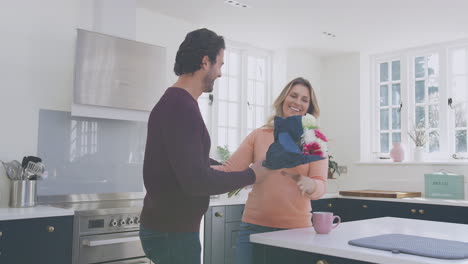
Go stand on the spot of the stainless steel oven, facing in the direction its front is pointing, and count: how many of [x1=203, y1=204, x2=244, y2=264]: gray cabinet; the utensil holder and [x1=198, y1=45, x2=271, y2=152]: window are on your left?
2

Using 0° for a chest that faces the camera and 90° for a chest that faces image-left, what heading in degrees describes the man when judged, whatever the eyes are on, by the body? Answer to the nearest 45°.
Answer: approximately 270°

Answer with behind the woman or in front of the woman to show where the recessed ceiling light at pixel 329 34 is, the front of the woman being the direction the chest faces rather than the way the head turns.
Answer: behind

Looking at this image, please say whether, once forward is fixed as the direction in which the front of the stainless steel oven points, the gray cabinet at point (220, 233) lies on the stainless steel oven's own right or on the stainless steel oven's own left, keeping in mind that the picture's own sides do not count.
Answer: on the stainless steel oven's own left

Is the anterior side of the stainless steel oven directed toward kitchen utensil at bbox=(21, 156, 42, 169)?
no

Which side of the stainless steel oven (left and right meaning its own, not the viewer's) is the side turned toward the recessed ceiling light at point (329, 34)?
left

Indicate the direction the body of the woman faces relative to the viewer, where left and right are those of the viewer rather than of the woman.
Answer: facing the viewer

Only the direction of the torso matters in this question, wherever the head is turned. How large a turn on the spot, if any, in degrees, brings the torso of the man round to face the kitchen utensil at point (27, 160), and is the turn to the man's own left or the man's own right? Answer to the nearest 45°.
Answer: approximately 135° to the man's own left

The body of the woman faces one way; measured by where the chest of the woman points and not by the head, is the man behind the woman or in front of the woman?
in front

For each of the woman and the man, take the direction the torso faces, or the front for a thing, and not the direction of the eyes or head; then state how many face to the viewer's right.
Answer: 1

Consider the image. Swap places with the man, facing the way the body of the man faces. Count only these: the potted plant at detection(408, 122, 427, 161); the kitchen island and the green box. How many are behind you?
0

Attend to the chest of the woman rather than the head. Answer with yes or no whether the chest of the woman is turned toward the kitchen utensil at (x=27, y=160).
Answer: no

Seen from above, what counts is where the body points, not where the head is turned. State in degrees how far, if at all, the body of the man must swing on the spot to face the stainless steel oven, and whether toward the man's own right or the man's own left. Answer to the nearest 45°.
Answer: approximately 90° to the man's own left
